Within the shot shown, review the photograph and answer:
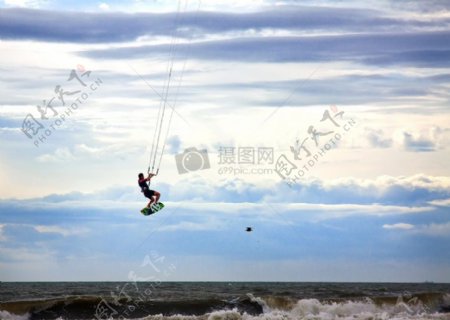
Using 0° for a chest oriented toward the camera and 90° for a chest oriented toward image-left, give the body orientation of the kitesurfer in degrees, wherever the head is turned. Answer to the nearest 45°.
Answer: approximately 270°
